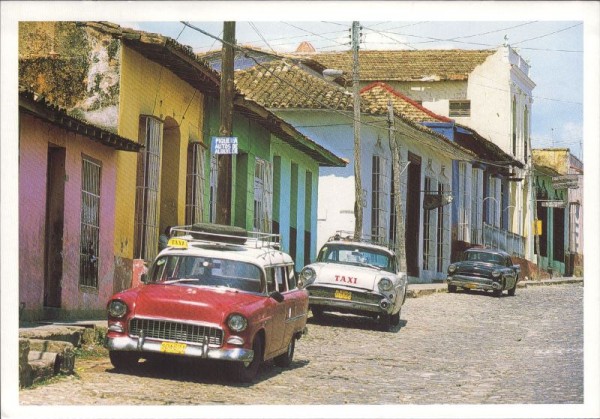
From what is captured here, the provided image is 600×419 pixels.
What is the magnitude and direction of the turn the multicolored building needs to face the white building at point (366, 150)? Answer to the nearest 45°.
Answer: approximately 90° to its left

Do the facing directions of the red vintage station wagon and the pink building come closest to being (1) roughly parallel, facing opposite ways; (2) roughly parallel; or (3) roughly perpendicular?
roughly perpendicular

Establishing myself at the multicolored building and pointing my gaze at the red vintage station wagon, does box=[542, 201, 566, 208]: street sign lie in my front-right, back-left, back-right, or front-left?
back-left

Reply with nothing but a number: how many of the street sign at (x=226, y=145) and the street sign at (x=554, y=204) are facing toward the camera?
2

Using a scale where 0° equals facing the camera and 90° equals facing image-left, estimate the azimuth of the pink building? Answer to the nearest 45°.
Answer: approximately 315°

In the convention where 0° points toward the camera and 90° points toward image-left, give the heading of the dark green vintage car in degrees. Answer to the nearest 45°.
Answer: approximately 45°

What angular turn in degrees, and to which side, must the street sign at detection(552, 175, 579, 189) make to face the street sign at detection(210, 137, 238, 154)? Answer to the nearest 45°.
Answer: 0° — it already faces it
